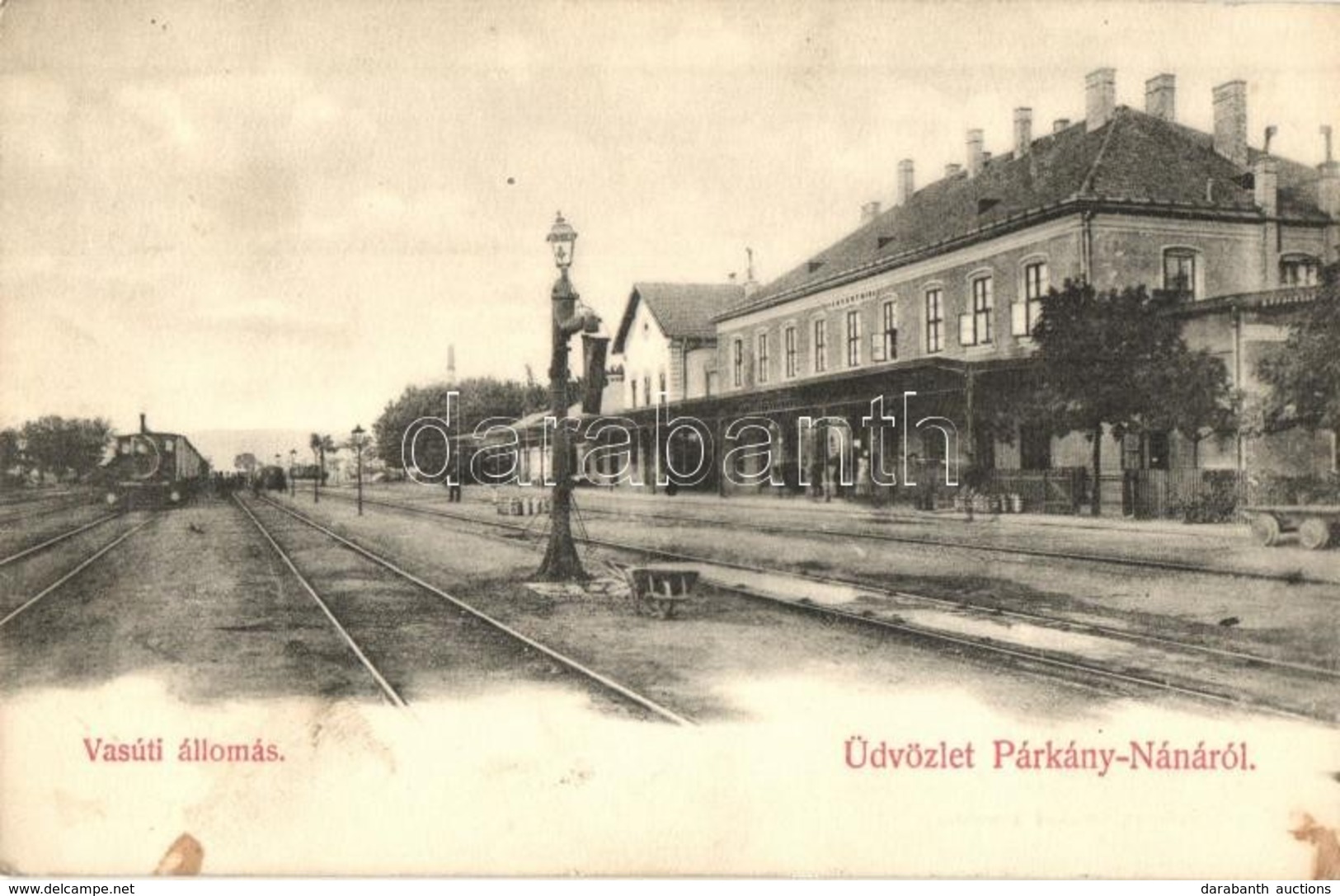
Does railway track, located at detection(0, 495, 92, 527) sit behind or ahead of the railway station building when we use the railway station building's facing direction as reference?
ahead

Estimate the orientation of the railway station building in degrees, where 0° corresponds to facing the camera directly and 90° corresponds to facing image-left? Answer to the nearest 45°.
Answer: approximately 45°

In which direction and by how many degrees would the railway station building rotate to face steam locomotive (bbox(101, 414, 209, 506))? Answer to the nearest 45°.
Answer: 0° — it already faces it

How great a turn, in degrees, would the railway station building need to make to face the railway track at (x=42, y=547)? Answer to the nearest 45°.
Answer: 0° — it already faces it

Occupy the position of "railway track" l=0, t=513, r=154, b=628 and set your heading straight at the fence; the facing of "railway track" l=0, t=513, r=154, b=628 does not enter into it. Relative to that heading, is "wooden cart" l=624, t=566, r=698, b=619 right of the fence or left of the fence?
right

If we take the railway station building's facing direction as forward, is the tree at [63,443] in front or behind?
in front

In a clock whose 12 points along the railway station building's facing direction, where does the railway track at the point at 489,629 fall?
The railway track is roughly at 11 o'clock from the railway station building.

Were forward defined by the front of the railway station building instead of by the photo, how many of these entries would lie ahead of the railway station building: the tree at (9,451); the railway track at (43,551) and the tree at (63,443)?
3
